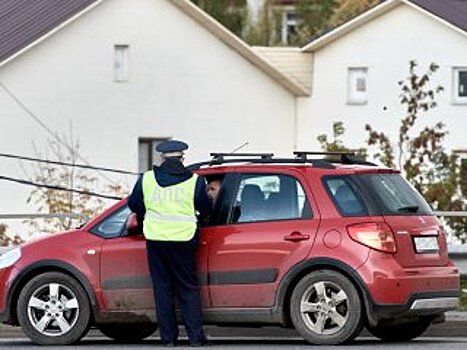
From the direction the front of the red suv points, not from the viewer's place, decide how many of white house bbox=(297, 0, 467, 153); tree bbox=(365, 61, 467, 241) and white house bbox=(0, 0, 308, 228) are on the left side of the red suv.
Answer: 0

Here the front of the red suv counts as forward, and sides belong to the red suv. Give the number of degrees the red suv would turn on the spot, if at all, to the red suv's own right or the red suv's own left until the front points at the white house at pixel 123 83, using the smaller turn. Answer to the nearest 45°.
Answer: approximately 45° to the red suv's own right

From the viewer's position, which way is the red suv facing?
facing away from the viewer and to the left of the viewer

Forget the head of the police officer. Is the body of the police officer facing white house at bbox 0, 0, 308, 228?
yes

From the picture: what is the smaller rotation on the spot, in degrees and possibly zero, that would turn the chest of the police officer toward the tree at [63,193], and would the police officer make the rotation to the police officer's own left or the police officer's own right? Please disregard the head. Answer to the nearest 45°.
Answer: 0° — they already face it

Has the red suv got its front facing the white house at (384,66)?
no

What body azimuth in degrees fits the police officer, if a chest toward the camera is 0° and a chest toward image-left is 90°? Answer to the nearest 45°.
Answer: approximately 180°
